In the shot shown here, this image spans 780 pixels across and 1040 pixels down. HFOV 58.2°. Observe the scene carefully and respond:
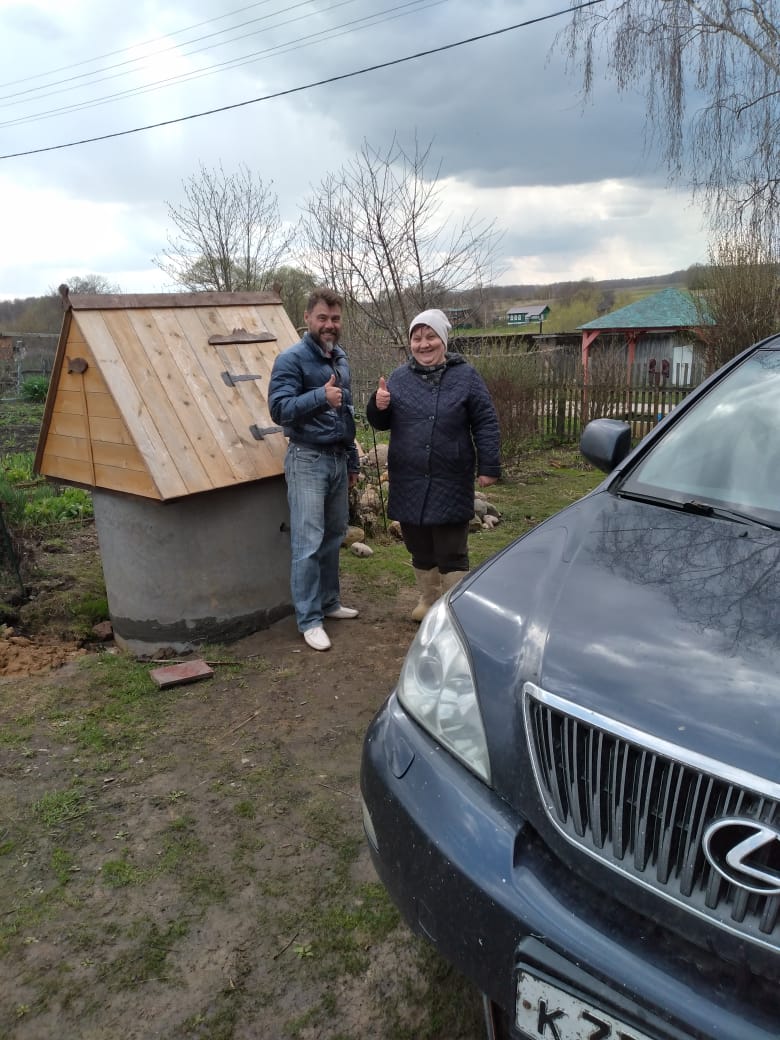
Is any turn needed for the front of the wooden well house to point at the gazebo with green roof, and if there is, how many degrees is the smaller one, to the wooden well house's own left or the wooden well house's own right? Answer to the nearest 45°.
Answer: approximately 90° to the wooden well house's own left

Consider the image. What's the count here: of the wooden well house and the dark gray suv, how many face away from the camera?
0

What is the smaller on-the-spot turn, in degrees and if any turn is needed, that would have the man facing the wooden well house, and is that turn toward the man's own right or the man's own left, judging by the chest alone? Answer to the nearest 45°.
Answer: approximately 135° to the man's own right

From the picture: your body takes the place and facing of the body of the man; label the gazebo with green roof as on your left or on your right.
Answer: on your left

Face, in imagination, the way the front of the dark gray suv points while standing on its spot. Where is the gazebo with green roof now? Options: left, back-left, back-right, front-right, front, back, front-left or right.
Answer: back-right

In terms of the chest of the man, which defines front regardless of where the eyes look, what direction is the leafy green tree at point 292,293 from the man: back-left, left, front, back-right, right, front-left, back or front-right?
back-left

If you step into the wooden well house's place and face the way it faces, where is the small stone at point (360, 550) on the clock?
The small stone is roughly at 9 o'clock from the wooden well house.

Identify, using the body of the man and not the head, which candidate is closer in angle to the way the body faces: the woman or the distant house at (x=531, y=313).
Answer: the woman

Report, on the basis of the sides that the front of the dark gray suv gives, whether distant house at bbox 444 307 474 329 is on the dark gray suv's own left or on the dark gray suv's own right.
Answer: on the dark gray suv's own right

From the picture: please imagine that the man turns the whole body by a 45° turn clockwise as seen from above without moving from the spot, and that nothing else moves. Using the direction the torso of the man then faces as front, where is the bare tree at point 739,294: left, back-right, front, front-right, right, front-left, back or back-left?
back-left

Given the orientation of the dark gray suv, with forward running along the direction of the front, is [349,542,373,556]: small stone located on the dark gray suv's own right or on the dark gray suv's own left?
on the dark gray suv's own right

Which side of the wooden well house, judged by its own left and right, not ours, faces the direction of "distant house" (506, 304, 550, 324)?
left

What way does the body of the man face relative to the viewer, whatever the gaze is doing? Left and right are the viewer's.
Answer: facing the viewer and to the right of the viewer

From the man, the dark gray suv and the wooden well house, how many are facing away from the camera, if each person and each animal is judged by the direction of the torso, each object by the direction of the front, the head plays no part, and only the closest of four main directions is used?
0

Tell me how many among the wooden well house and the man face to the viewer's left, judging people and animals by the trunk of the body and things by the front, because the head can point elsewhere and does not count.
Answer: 0

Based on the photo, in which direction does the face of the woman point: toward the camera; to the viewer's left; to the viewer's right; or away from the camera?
toward the camera

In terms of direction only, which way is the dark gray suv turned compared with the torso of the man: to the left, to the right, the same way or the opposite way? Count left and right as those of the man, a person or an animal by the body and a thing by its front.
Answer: to the right

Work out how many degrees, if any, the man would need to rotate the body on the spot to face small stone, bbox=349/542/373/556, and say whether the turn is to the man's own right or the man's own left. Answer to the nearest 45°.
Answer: approximately 135° to the man's own left

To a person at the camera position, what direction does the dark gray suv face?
facing the viewer and to the left of the viewer
